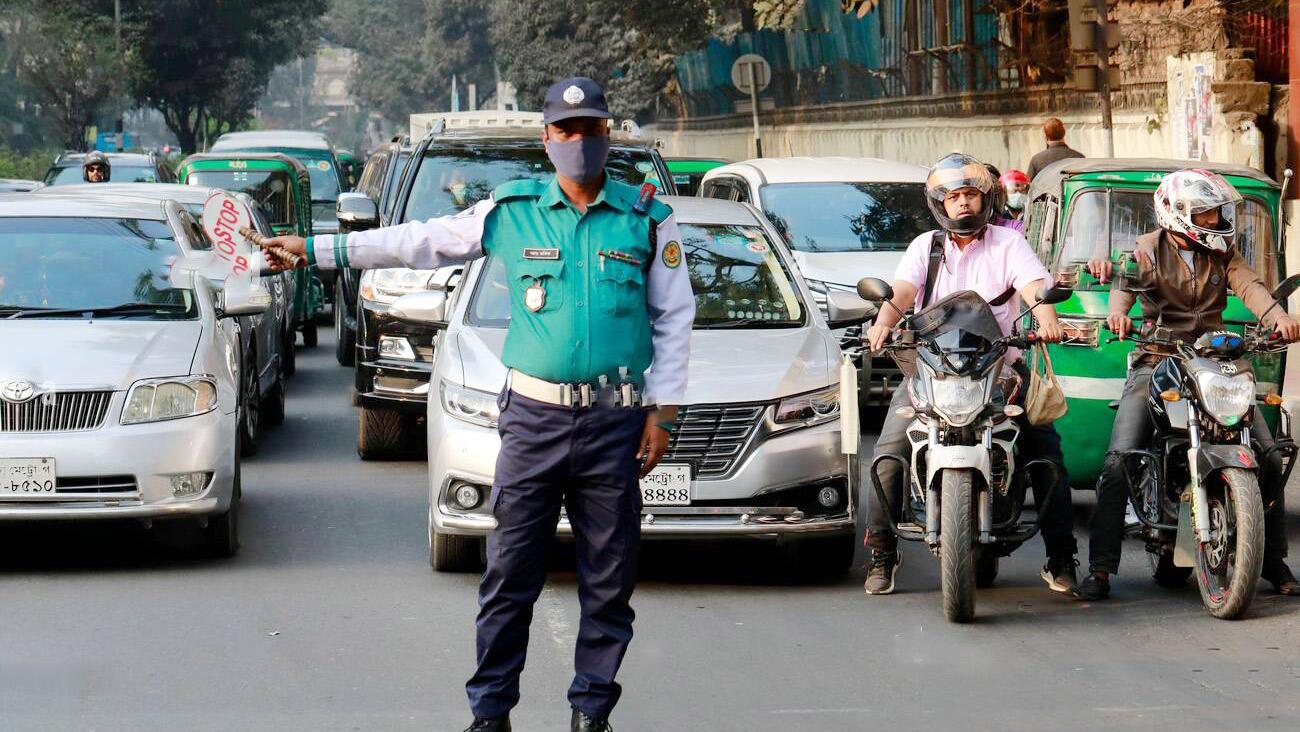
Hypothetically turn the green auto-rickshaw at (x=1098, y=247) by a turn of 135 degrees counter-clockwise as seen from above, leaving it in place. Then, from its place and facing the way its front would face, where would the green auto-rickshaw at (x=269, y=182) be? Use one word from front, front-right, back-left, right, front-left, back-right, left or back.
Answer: left

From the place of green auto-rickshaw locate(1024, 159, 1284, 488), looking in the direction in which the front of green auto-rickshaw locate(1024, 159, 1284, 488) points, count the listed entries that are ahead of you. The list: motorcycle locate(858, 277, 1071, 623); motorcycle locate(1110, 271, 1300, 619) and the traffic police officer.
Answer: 3

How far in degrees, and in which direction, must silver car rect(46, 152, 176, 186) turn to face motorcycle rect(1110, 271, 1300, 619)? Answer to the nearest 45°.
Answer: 0° — it already faces it

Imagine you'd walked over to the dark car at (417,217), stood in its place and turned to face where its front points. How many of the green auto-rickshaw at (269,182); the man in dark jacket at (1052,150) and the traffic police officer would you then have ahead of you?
1

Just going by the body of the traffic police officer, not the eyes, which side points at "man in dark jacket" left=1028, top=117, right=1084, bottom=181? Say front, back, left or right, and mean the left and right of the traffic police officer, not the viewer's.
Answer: back
